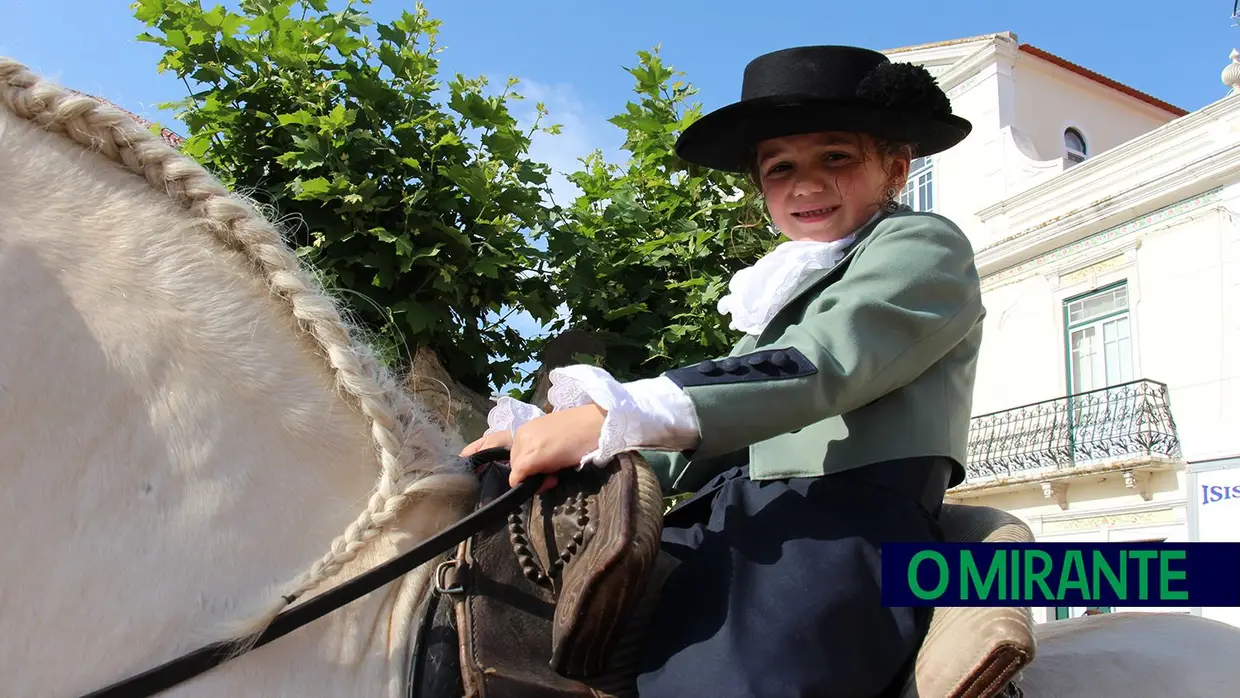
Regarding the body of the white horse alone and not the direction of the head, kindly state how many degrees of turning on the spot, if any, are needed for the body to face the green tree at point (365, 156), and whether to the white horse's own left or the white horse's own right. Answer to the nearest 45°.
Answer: approximately 90° to the white horse's own right

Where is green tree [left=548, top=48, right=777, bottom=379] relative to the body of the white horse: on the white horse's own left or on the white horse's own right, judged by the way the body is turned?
on the white horse's own right

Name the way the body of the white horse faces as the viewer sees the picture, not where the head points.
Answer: to the viewer's left
